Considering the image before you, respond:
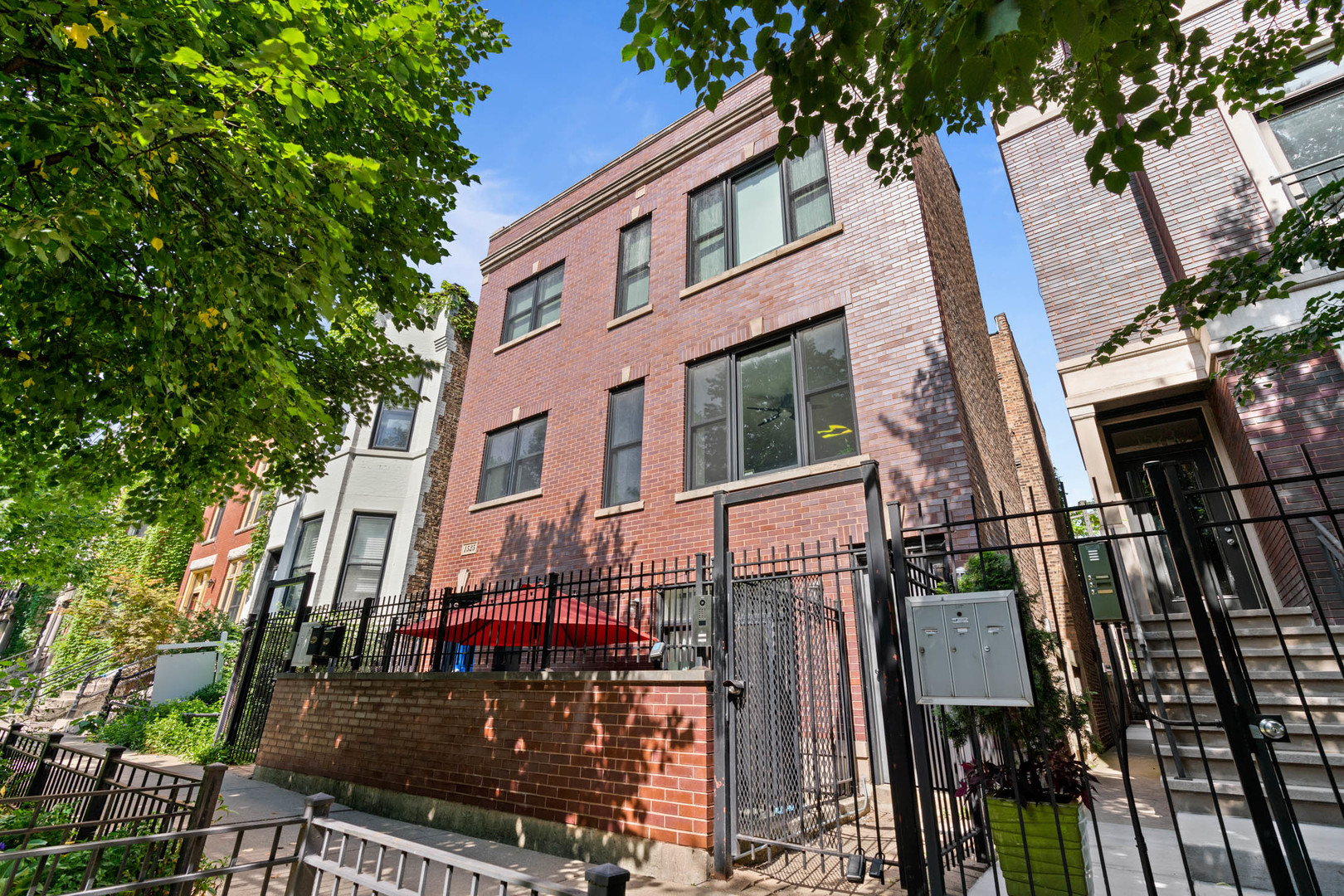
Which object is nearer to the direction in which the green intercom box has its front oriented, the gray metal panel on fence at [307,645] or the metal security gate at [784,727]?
the metal security gate

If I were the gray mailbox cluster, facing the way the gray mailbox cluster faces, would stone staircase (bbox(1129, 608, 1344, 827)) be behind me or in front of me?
behind

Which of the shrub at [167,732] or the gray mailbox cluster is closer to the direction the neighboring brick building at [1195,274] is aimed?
the gray mailbox cluster

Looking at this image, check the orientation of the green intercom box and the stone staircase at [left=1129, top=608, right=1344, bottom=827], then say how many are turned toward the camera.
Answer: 2

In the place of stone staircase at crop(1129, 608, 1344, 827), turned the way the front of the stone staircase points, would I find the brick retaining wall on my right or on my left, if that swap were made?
on my right

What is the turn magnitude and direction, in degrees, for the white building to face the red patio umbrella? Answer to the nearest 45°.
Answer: approximately 45° to its left

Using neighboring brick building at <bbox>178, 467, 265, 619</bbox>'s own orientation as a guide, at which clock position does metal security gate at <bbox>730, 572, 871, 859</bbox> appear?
The metal security gate is roughly at 10 o'clock from the neighboring brick building.

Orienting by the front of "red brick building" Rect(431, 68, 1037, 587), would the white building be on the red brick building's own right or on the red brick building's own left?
on the red brick building's own right

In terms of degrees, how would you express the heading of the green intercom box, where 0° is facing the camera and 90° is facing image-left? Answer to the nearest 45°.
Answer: approximately 0°
